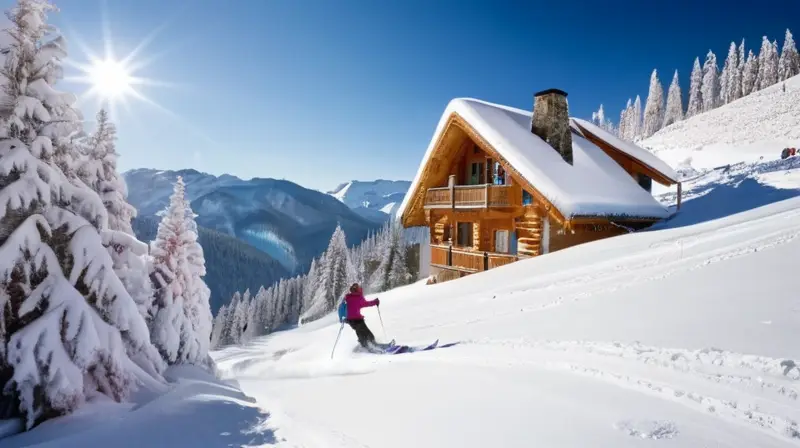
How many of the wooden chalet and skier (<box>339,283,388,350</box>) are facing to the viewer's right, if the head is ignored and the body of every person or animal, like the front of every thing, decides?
1

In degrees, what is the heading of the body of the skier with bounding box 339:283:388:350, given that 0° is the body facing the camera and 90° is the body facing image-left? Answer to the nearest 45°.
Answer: approximately 270°

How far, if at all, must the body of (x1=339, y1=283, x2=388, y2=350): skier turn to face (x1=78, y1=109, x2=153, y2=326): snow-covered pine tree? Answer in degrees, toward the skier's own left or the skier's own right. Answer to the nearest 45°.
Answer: approximately 180°

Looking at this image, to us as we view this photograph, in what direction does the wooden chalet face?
facing the viewer and to the left of the viewer

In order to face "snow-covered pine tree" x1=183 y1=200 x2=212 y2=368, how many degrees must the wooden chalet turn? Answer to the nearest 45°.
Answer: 0° — it already faces it

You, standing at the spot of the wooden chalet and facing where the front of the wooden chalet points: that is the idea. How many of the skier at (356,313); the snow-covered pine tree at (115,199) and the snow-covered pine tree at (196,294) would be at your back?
0

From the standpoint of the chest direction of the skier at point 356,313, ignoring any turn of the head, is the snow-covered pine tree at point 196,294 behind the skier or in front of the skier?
behind

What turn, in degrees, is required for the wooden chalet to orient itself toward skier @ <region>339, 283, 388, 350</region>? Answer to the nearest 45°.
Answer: approximately 45° to its left

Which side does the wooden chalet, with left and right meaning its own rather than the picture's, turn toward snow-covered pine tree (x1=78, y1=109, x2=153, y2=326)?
front

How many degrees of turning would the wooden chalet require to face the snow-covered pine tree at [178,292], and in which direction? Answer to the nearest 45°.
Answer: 0° — it already faces it

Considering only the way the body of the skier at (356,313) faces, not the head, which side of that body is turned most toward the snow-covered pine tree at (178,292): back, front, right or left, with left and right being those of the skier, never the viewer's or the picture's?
back

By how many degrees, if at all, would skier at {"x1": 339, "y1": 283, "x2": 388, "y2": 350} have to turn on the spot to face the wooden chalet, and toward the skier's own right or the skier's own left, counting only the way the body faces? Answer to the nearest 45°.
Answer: approximately 45° to the skier's own left

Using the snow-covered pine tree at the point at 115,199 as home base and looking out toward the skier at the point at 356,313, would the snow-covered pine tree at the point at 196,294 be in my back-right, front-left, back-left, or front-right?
front-left

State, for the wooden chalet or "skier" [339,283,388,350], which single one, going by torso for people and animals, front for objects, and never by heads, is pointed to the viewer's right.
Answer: the skier
